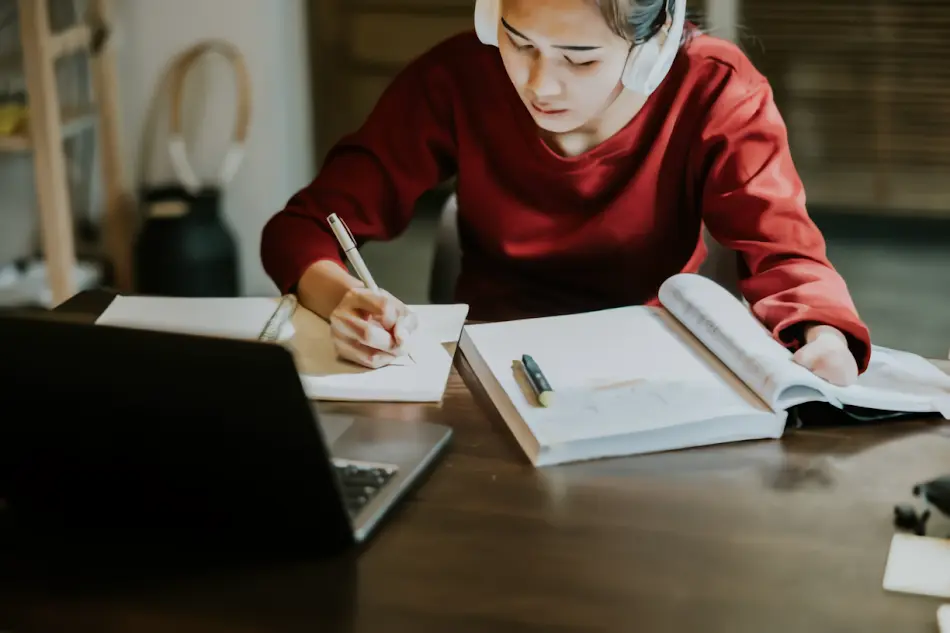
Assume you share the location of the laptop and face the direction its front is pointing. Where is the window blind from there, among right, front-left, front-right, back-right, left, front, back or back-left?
front

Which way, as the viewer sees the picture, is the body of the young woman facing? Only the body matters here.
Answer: toward the camera

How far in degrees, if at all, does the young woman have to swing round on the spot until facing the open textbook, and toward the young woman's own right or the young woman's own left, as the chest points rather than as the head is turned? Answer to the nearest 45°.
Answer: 0° — they already face it

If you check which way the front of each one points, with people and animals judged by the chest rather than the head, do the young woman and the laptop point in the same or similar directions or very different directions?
very different directions

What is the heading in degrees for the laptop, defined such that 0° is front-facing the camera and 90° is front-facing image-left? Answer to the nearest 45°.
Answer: approximately 225°

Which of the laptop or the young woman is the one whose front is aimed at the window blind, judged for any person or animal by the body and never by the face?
the laptop

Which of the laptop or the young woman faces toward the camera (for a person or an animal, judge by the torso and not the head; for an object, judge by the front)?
the young woman

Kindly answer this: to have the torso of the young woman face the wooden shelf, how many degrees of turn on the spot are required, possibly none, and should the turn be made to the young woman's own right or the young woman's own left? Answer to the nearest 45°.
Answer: approximately 135° to the young woman's own right

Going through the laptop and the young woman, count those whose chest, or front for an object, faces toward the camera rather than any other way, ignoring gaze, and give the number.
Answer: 1

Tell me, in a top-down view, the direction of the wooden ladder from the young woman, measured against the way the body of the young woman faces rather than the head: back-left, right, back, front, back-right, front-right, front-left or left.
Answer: back-right

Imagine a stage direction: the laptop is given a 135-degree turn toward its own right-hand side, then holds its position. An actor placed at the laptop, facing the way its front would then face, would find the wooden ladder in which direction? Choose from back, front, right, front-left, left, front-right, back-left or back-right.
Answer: back

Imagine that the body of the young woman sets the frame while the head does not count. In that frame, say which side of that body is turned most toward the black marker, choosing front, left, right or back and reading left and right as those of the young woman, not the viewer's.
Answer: front

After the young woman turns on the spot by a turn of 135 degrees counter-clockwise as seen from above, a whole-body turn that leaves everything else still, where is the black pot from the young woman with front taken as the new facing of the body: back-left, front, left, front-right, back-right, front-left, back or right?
left

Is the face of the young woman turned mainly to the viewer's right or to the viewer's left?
to the viewer's left

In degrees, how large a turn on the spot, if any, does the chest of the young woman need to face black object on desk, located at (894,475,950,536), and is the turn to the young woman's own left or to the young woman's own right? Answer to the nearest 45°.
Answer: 0° — they already face it

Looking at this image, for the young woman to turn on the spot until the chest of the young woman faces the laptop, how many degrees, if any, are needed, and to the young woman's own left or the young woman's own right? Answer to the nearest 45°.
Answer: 0° — they already face it
